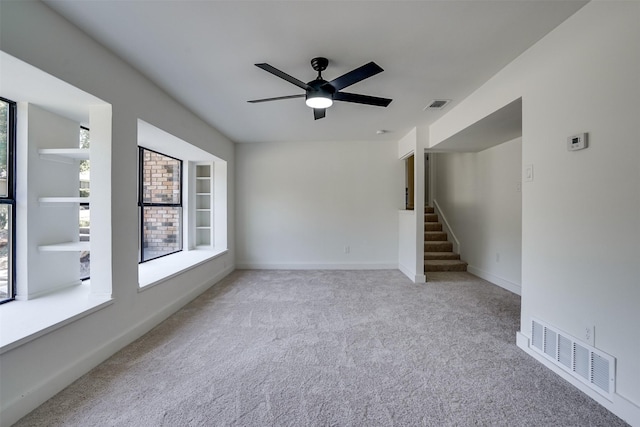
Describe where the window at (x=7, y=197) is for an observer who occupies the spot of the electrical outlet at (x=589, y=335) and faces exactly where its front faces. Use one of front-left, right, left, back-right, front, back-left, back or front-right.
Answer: front

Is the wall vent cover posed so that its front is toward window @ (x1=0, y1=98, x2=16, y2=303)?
yes

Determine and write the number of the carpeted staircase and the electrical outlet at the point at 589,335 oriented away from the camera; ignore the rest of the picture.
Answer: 0

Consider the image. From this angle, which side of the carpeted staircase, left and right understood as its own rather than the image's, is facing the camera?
front

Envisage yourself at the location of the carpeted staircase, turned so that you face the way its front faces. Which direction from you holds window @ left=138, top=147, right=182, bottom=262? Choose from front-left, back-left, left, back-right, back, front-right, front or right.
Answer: front-right

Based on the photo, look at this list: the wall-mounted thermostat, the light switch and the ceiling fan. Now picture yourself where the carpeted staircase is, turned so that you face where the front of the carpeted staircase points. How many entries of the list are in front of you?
3

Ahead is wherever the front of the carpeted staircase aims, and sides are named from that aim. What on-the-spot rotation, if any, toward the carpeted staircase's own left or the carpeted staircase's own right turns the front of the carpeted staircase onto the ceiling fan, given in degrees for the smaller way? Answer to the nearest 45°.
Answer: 0° — it already faces it

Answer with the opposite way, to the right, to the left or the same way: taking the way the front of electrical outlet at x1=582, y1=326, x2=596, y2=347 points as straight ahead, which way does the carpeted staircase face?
to the left

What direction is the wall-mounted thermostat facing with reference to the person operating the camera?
facing the viewer and to the left of the viewer

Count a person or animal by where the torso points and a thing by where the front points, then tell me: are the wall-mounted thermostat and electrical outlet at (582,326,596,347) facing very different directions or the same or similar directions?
same or similar directions

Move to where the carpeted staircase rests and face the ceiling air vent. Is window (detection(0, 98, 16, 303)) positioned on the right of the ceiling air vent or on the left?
right

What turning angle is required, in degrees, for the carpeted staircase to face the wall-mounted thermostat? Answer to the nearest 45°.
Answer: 0° — it already faces it
